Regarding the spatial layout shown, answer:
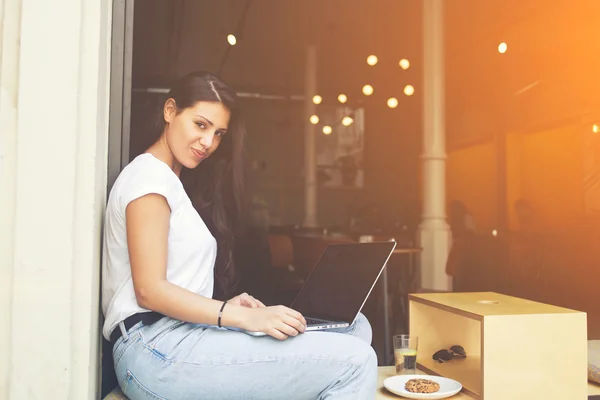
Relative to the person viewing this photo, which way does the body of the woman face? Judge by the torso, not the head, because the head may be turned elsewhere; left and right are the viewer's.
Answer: facing to the right of the viewer

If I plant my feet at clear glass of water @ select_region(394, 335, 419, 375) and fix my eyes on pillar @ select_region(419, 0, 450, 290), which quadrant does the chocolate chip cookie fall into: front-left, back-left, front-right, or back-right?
back-right

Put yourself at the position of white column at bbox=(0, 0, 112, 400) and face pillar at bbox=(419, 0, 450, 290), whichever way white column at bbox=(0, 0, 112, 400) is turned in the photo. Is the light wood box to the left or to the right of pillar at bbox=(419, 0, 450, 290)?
right

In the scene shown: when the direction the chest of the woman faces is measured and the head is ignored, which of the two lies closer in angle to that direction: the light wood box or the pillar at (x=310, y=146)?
the light wood box

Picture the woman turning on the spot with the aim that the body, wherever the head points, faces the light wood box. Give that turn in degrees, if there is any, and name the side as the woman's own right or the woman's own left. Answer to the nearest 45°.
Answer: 0° — they already face it

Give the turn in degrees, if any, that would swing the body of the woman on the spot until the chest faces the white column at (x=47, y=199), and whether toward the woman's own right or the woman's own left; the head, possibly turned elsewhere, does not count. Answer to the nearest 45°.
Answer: approximately 180°

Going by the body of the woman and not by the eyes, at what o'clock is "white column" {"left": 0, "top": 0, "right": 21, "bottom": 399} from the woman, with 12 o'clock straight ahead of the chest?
The white column is roughly at 6 o'clock from the woman.

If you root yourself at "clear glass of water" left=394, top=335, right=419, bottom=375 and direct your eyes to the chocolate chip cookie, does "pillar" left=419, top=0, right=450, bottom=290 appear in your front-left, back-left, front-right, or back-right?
back-left
